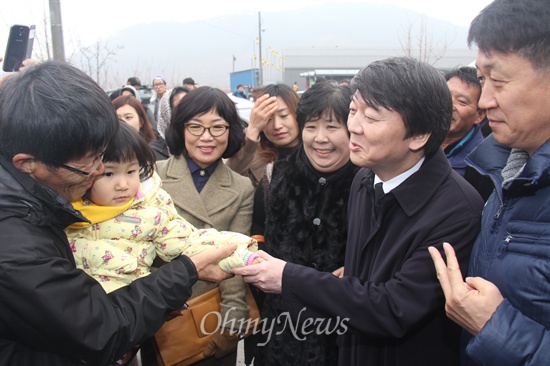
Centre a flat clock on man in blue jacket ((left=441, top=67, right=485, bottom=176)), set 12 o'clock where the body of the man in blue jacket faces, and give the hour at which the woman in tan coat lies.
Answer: The woman in tan coat is roughly at 12 o'clock from the man in blue jacket.

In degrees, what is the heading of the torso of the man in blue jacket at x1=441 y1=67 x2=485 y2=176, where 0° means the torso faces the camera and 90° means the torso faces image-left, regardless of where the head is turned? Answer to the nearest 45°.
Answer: approximately 45°

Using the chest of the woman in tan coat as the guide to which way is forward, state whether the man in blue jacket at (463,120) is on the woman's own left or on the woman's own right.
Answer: on the woman's own left

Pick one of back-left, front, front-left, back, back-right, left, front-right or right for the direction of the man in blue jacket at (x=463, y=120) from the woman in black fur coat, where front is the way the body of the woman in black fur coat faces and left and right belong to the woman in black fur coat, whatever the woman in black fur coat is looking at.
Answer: back-left

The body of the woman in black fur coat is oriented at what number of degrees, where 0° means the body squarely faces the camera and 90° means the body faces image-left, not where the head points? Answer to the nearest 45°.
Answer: approximately 0°

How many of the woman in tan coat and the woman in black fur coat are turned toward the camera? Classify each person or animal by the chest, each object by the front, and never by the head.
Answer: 2
